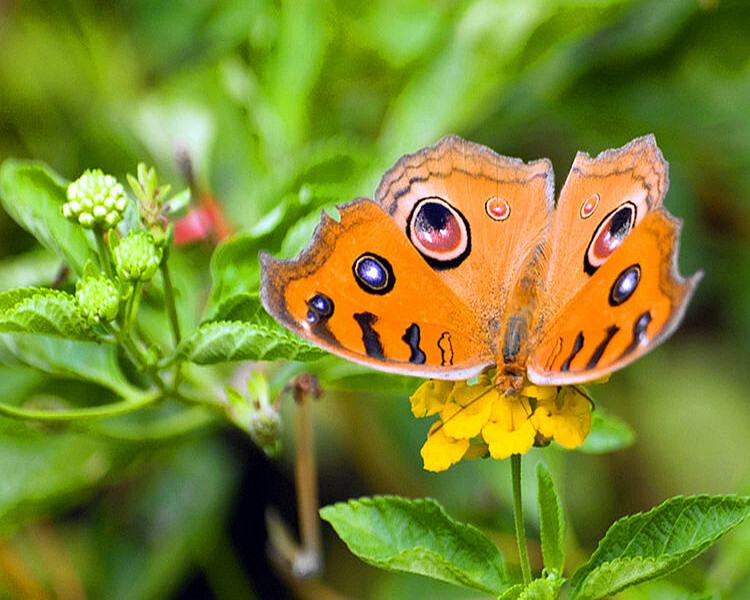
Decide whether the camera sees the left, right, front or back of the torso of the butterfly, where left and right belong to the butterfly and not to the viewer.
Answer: front
